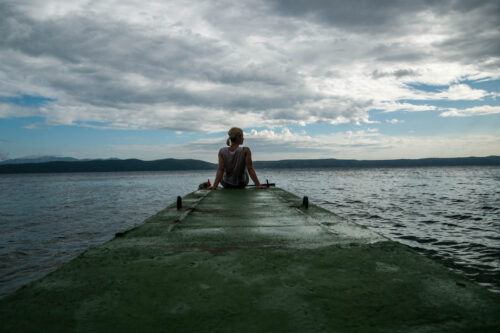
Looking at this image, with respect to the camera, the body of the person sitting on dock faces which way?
away from the camera
